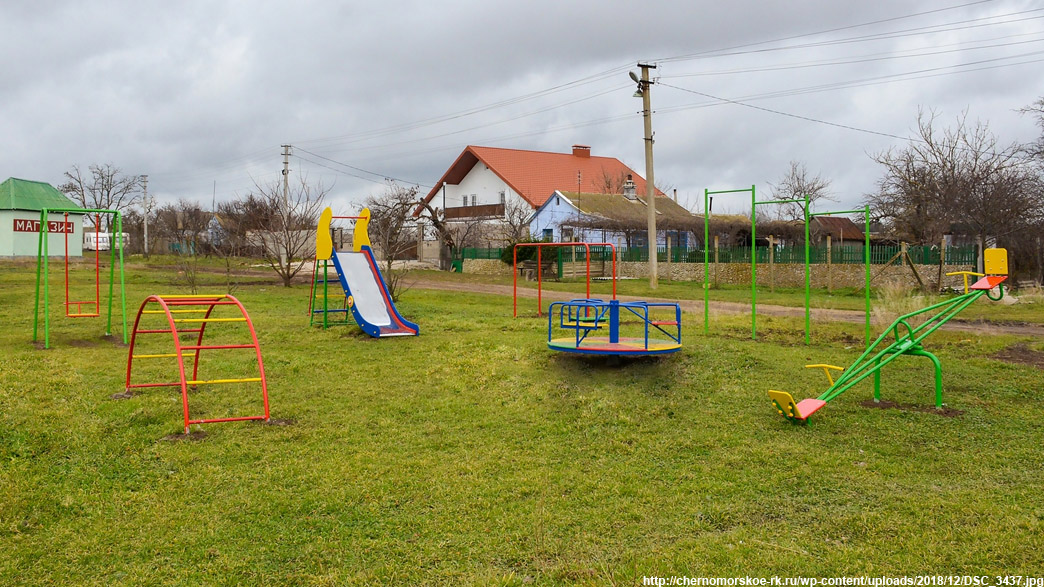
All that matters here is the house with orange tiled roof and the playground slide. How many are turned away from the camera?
0

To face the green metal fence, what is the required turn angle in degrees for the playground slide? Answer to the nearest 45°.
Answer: approximately 90° to its left

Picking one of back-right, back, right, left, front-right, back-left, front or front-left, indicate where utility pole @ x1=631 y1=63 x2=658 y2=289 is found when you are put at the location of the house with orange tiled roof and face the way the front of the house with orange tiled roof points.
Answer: front-left

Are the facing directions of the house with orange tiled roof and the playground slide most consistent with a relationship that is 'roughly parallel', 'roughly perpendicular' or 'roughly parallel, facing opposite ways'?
roughly perpendicular

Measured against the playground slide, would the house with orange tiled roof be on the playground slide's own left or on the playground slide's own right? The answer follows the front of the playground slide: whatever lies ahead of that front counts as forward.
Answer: on the playground slide's own left

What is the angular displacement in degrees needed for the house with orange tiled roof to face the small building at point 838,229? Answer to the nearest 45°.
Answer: approximately 135° to its left

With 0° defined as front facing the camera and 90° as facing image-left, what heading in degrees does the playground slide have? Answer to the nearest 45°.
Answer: approximately 315°

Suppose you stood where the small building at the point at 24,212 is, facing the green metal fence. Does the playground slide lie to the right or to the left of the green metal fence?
right

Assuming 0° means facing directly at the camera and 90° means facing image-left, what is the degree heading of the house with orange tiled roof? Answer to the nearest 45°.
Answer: approximately 45°
